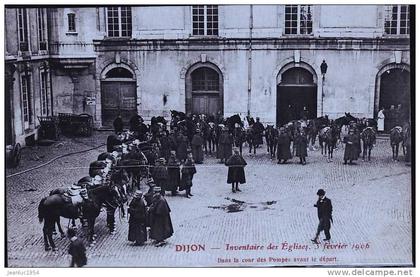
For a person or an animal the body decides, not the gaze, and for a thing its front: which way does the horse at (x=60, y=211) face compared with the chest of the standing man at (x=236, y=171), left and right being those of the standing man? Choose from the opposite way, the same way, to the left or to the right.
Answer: to the left
